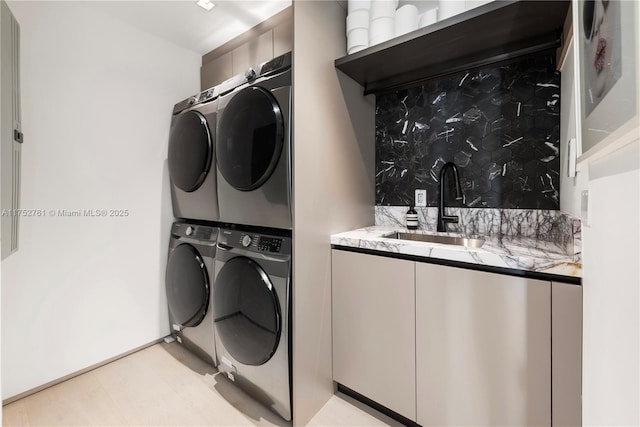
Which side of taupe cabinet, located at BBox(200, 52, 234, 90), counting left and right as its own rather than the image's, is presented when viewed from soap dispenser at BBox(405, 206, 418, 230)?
left

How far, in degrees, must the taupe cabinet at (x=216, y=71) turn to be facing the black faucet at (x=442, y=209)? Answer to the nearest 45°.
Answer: approximately 90° to its left

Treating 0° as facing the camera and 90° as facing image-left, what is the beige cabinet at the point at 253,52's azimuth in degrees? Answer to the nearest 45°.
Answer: approximately 45°

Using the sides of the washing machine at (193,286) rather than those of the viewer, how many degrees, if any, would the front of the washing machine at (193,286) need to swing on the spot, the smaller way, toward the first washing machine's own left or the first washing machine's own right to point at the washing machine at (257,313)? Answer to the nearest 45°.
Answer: approximately 90° to the first washing machine's own left

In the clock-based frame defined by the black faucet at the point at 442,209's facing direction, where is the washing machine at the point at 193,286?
The washing machine is roughly at 4 o'clock from the black faucet.

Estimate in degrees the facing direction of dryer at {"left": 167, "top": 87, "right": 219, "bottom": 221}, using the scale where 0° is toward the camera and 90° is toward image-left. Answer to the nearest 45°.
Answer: approximately 45°
